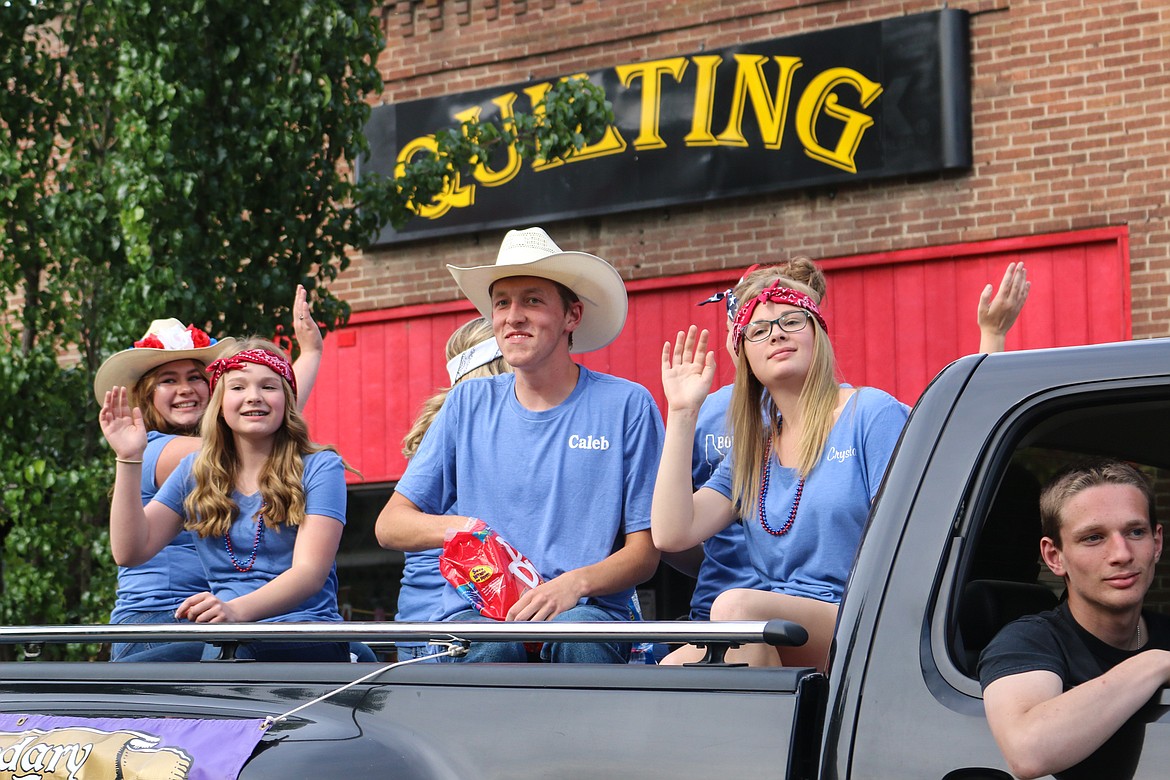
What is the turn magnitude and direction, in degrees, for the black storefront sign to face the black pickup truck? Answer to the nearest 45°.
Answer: approximately 45° to its left

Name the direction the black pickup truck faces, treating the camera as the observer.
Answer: facing to the right of the viewer

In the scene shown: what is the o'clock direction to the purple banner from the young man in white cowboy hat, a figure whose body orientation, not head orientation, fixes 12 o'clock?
The purple banner is roughly at 1 o'clock from the young man in white cowboy hat.

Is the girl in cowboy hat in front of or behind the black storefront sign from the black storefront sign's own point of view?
in front

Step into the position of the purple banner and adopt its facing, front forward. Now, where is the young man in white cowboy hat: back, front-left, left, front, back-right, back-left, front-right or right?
back-left

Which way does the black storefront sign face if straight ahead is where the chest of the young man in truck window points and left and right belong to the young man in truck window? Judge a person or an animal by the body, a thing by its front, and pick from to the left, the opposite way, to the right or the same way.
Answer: to the right

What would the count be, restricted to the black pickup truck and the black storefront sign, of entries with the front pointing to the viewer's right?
1

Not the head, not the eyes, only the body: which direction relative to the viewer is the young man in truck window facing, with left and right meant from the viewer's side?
facing the viewer and to the right of the viewer

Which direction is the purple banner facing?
toward the camera

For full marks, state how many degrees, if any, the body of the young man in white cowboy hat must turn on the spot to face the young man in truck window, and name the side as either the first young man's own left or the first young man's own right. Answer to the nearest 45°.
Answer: approximately 45° to the first young man's own left

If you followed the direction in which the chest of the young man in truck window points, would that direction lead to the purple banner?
no

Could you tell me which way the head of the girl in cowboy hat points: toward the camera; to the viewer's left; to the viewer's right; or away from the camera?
toward the camera

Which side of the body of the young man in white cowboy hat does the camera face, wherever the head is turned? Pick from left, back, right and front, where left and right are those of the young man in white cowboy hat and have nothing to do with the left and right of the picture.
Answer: front

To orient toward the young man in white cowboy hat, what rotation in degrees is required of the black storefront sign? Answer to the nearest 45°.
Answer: approximately 45° to its left

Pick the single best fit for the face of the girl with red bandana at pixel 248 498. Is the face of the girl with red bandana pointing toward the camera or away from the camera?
toward the camera

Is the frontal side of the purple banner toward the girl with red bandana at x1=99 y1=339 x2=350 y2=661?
no
